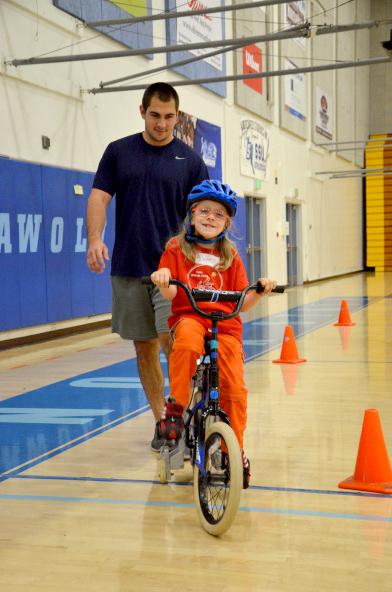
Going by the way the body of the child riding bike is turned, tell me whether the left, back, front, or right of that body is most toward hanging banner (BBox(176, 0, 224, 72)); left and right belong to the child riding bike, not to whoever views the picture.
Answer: back

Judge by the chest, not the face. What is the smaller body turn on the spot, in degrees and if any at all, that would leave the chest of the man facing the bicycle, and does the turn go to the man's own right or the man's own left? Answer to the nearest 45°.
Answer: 0° — they already face it

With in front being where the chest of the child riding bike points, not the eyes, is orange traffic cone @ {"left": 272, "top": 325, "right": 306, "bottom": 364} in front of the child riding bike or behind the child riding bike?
behind

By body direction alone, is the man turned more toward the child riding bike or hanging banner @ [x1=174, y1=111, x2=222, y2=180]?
the child riding bike

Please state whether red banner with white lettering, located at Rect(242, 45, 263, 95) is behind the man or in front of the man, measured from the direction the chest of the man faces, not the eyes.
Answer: behind

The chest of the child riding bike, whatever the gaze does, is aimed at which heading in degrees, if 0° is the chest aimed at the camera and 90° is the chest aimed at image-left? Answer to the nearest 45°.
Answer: approximately 0°

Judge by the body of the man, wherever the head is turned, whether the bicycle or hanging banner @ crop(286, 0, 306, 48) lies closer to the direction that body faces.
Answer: the bicycle

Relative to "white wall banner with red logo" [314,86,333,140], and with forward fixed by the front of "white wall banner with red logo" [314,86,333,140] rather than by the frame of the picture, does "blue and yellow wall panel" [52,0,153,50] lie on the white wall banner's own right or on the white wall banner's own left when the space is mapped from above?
on the white wall banner's own right

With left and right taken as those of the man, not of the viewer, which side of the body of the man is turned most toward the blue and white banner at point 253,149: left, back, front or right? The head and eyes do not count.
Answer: back

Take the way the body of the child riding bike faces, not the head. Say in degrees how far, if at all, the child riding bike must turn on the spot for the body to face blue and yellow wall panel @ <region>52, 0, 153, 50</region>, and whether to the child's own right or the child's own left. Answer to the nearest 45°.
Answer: approximately 180°

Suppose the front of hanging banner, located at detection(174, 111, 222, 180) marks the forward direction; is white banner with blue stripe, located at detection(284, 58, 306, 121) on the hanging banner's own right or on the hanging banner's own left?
on the hanging banner's own left

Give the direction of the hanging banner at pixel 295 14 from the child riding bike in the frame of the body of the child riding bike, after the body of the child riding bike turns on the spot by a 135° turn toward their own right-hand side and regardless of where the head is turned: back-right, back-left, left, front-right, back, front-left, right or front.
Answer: front-right

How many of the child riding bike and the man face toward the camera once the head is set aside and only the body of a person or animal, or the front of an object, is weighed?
2

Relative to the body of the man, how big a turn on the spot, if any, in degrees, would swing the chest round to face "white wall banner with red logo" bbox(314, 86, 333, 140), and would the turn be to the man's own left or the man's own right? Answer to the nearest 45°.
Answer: approximately 180°

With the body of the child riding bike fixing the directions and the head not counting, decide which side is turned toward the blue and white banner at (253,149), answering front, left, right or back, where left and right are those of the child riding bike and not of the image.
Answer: back

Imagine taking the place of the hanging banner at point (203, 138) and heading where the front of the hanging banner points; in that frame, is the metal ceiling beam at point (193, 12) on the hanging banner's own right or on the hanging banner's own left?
on the hanging banner's own right
